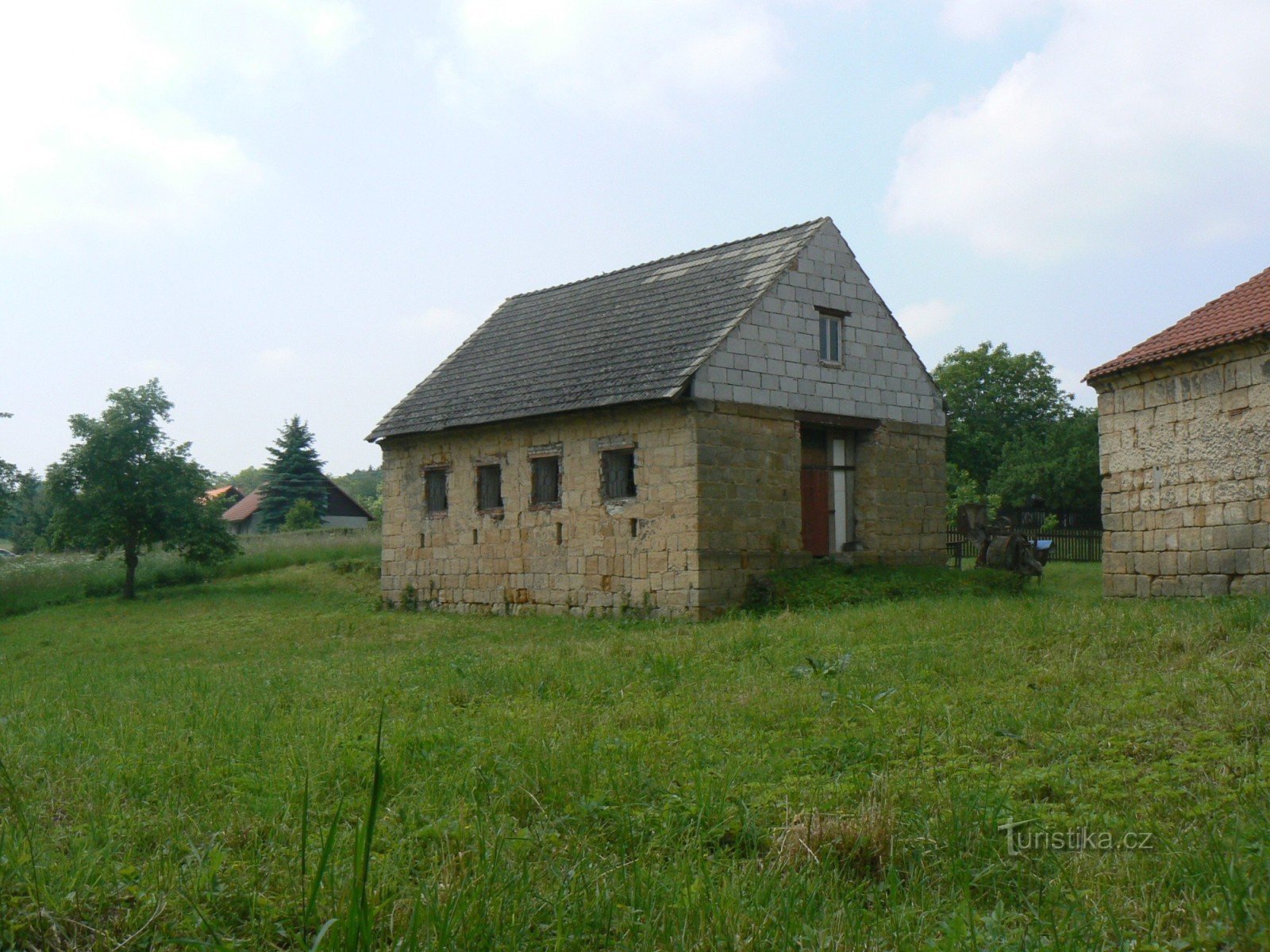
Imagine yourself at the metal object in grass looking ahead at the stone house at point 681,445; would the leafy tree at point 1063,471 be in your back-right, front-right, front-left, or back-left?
back-right

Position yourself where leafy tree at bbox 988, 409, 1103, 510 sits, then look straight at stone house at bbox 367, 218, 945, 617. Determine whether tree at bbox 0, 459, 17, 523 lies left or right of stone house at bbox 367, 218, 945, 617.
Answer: right

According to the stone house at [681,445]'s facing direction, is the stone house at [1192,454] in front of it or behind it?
in front

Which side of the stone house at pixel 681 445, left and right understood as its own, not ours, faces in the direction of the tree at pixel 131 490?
back

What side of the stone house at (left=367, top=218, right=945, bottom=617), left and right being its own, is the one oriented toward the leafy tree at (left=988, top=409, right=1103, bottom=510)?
left

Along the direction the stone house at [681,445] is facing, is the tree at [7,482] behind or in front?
behind

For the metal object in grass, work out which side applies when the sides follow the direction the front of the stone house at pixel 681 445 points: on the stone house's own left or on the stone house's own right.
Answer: on the stone house's own left

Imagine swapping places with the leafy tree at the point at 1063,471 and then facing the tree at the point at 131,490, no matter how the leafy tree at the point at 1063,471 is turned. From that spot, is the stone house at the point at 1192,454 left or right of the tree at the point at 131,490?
left

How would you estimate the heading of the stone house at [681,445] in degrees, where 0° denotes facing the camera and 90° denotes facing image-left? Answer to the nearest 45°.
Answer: approximately 315°
